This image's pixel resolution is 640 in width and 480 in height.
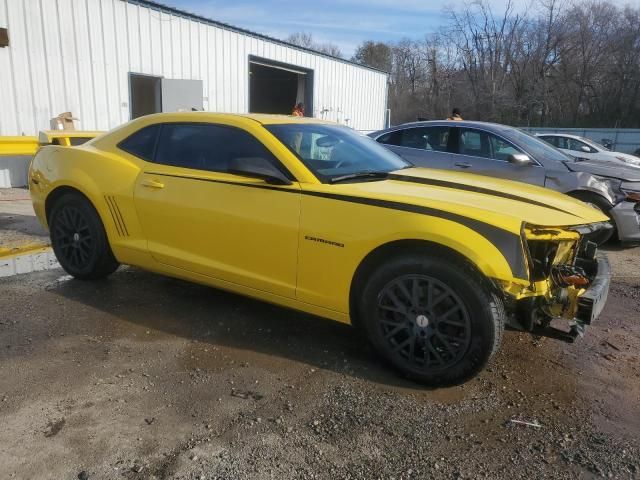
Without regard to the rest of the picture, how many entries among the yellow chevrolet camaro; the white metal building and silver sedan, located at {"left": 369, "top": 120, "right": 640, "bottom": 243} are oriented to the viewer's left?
0

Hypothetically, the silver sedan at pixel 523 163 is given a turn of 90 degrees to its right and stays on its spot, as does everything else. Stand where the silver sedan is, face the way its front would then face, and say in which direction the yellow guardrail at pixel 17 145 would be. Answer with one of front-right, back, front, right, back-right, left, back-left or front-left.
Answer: front-right

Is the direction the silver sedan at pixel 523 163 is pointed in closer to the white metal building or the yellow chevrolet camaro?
the yellow chevrolet camaro

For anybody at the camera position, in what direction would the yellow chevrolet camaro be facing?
facing the viewer and to the right of the viewer

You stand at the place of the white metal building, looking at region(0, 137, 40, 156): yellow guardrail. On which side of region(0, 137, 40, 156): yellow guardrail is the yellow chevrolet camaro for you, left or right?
left

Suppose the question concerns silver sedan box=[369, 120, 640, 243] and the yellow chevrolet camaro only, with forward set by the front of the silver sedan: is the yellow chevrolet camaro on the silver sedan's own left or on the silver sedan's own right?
on the silver sedan's own right

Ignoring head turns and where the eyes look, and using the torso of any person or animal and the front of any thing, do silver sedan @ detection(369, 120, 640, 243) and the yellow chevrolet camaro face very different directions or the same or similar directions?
same or similar directions

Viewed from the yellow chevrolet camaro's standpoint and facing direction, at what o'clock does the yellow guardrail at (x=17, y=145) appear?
The yellow guardrail is roughly at 6 o'clock from the yellow chevrolet camaro.

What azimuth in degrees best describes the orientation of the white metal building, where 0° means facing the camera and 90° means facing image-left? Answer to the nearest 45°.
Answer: approximately 315°

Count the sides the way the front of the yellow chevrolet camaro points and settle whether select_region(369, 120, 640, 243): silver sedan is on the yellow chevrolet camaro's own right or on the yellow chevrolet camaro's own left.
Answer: on the yellow chevrolet camaro's own left

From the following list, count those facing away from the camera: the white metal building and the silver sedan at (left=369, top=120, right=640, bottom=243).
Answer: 0
